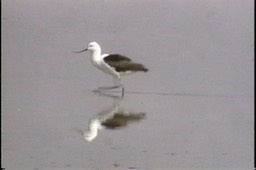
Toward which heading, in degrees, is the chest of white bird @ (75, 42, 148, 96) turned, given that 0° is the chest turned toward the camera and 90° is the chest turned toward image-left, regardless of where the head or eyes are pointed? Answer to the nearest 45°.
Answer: approximately 90°
